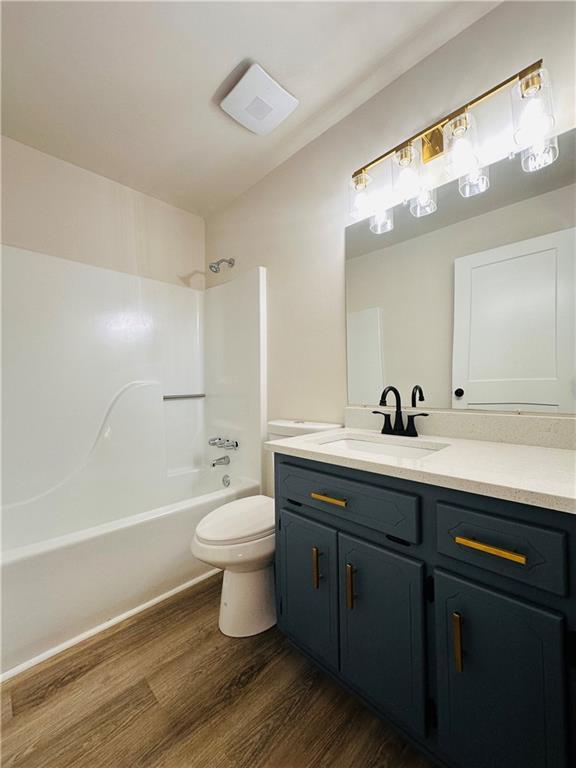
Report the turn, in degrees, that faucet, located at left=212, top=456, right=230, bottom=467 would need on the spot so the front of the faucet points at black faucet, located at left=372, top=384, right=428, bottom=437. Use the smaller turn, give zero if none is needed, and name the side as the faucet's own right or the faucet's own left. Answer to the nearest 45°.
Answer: approximately 90° to the faucet's own left

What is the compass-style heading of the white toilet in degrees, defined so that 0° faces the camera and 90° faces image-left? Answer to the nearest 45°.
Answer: approximately 45°

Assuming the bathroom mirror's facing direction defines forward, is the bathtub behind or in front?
in front

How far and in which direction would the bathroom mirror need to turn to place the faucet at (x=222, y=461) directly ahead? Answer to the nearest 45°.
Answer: approximately 45° to its right

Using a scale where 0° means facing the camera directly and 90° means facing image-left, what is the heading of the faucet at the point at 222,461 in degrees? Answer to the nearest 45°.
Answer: approximately 45°

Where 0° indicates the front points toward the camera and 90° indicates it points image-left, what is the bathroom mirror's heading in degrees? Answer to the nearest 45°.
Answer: approximately 45°

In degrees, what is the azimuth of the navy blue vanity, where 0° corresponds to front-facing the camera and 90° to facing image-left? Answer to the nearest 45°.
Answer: approximately 45°

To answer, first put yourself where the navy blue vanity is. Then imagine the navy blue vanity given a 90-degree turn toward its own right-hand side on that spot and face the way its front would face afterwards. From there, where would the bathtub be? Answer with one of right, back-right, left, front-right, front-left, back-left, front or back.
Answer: front-left

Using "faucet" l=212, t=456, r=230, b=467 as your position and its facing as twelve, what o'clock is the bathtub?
The bathtub is roughly at 12 o'clock from the faucet.
